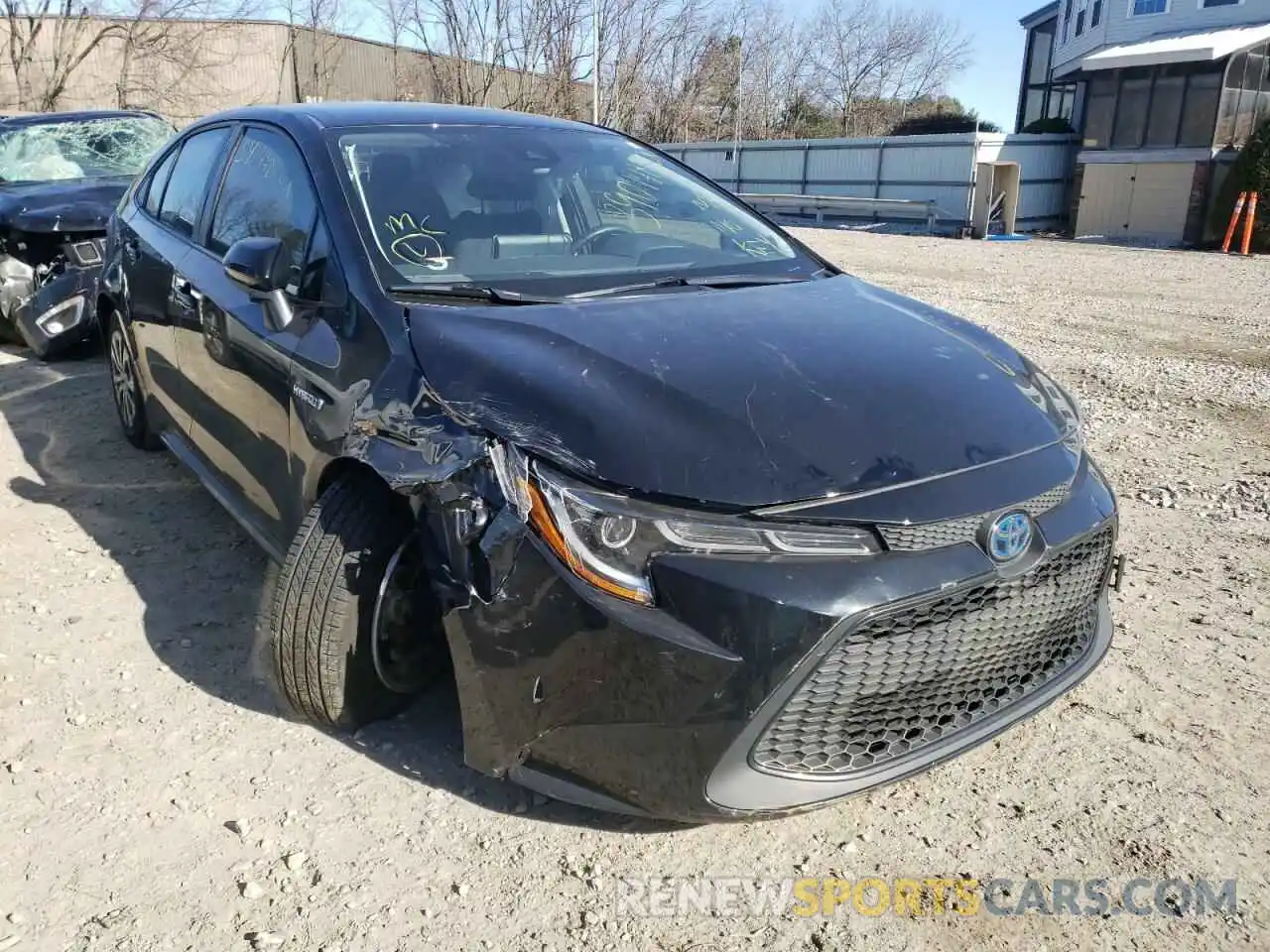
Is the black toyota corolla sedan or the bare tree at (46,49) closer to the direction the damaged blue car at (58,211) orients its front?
the black toyota corolla sedan

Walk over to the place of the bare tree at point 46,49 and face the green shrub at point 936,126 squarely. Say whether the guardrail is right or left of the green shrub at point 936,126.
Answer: right

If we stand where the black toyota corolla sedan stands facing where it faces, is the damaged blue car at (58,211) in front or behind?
behind

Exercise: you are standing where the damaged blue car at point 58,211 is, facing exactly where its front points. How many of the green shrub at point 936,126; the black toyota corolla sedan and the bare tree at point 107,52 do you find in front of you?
1

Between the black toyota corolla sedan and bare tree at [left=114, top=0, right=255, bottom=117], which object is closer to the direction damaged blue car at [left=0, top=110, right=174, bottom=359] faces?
the black toyota corolla sedan

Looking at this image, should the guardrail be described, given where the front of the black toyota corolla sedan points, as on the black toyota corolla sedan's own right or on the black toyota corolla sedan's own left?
on the black toyota corolla sedan's own left

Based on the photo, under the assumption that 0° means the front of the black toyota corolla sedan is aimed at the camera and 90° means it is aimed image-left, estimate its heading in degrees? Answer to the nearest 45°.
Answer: approximately 315°

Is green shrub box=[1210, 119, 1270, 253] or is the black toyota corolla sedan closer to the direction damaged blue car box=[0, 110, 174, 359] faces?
the black toyota corolla sedan

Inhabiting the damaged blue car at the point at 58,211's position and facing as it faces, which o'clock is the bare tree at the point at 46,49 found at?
The bare tree is roughly at 6 o'clock from the damaged blue car.

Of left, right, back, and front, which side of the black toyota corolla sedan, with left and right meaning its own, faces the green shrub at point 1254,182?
left

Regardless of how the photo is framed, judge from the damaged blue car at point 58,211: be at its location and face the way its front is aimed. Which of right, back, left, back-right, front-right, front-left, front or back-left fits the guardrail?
back-left
